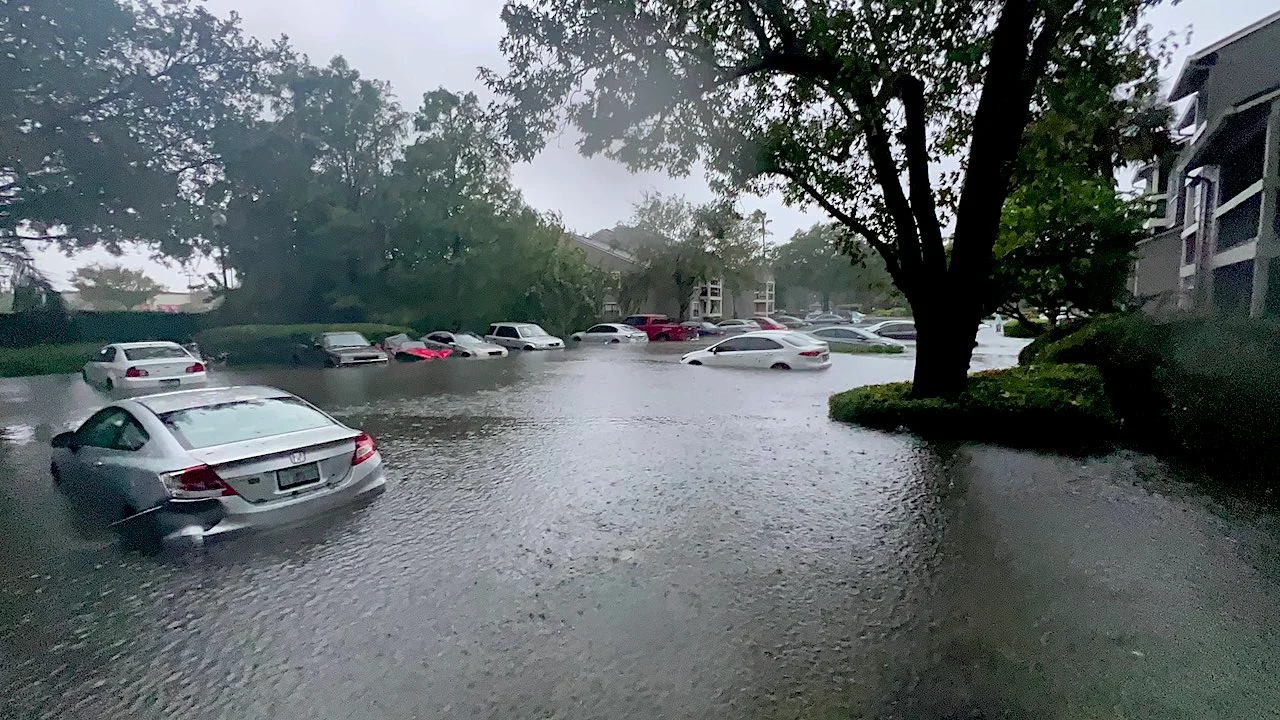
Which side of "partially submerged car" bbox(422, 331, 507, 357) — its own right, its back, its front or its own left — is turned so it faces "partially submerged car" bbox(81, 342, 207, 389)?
right

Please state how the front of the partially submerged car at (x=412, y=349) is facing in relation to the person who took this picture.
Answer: facing the viewer and to the right of the viewer

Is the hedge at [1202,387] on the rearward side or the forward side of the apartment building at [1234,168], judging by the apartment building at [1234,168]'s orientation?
on the forward side

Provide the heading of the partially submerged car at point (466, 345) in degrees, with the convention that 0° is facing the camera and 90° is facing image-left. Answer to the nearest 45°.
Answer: approximately 315°

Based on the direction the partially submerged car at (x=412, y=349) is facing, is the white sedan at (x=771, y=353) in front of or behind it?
in front

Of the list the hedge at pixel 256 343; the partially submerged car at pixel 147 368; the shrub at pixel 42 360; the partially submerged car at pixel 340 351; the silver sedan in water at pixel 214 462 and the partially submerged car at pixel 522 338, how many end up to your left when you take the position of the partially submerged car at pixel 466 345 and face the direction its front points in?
1

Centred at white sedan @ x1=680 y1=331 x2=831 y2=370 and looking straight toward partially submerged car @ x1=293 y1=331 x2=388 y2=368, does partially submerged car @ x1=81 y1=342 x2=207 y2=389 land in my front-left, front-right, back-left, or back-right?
front-left

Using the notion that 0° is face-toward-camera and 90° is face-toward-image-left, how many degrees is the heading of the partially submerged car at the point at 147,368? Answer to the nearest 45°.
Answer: approximately 135°

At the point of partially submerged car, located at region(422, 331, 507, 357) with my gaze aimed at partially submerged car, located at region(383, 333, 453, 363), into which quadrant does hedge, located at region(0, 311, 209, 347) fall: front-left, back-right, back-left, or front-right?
front-right

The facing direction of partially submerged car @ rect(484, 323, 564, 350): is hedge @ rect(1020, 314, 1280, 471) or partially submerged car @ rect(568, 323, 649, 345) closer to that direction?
the hedge

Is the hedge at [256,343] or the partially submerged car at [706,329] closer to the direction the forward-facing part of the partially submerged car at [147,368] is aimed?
the hedge

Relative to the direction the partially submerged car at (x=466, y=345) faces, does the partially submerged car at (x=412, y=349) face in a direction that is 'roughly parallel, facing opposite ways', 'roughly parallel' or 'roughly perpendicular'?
roughly parallel

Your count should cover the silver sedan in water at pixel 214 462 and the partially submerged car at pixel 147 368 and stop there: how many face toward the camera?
0

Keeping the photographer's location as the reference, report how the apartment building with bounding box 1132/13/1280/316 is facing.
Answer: facing the viewer and to the left of the viewer

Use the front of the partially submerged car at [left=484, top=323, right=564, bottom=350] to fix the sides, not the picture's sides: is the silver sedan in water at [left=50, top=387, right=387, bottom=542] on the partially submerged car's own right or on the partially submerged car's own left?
on the partially submerged car's own right
